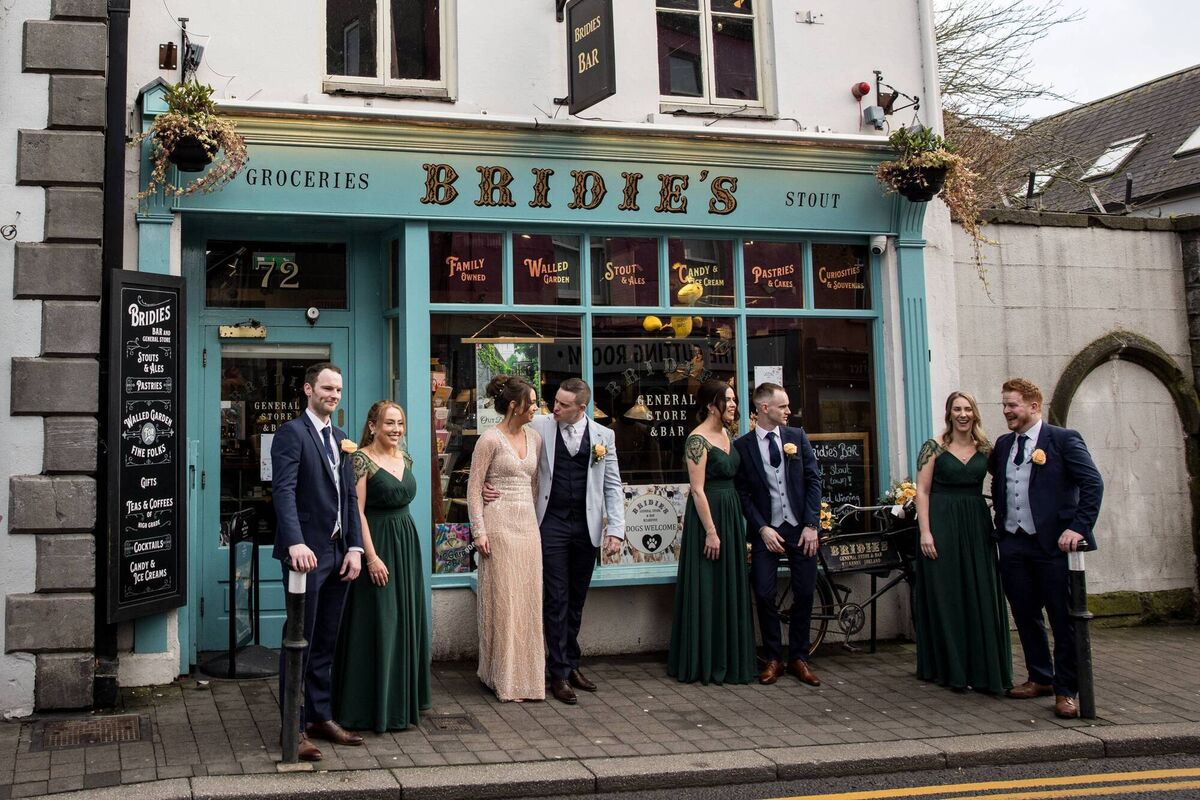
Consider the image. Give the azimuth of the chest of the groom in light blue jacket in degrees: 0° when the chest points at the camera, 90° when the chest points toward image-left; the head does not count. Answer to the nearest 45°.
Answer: approximately 0°

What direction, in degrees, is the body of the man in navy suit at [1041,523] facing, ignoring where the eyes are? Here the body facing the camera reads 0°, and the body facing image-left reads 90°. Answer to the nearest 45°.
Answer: approximately 45°

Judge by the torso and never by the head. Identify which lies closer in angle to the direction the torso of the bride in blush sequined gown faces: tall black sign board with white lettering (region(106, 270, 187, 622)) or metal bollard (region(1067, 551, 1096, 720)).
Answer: the metal bollard

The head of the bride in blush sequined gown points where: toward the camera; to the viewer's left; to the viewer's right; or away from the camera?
to the viewer's right

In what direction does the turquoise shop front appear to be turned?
toward the camera

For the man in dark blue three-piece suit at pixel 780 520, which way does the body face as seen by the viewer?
toward the camera

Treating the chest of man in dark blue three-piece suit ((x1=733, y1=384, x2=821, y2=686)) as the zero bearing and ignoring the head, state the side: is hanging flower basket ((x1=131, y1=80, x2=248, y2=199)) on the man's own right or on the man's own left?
on the man's own right

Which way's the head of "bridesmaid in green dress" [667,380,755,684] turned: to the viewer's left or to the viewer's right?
to the viewer's right

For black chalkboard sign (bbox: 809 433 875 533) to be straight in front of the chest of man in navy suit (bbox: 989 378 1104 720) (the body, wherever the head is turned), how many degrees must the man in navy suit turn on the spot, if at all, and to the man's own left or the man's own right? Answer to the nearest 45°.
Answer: approximately 90° to the man's own right

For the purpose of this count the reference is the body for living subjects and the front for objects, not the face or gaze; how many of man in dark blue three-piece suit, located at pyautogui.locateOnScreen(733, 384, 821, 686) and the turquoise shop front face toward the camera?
2

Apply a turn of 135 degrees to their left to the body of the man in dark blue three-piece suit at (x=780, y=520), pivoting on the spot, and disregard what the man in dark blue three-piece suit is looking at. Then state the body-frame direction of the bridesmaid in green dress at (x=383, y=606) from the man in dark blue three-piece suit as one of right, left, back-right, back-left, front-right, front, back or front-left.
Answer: back

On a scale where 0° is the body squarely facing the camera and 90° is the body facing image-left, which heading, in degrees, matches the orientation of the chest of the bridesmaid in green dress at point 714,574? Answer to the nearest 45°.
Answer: approximately 315°

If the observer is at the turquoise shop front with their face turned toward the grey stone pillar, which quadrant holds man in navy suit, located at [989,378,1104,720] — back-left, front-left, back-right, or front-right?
back-left
